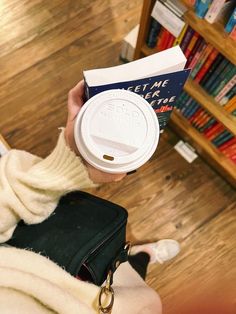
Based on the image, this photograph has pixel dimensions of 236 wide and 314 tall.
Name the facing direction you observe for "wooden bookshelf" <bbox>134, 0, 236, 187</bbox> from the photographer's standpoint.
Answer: facing the viewer and to the left of the viewer

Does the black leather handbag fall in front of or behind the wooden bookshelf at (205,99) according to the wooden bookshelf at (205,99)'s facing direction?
in front
